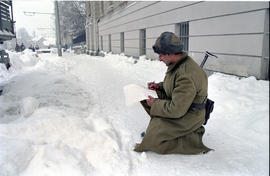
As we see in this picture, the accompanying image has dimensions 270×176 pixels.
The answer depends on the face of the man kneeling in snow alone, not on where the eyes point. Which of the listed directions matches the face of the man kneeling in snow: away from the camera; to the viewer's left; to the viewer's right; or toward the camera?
to the viewer's left

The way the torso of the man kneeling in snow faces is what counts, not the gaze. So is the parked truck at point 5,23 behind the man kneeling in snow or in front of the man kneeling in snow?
in front

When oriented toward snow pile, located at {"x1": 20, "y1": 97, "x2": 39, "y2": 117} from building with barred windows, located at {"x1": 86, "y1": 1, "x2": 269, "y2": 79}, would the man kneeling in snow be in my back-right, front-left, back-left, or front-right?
front-left

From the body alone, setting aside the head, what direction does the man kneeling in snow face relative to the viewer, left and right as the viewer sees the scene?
facing to the left of the viewer

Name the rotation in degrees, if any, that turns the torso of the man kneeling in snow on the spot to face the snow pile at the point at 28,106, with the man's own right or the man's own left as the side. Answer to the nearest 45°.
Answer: approximately 45° to the man's own right

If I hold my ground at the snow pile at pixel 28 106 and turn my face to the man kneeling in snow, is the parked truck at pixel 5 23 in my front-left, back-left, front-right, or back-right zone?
back-left

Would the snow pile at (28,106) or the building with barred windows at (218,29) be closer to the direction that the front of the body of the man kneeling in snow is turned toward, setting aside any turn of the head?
the snow pile

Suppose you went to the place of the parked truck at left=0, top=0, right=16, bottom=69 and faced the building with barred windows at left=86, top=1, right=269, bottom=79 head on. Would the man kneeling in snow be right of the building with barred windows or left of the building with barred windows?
right
